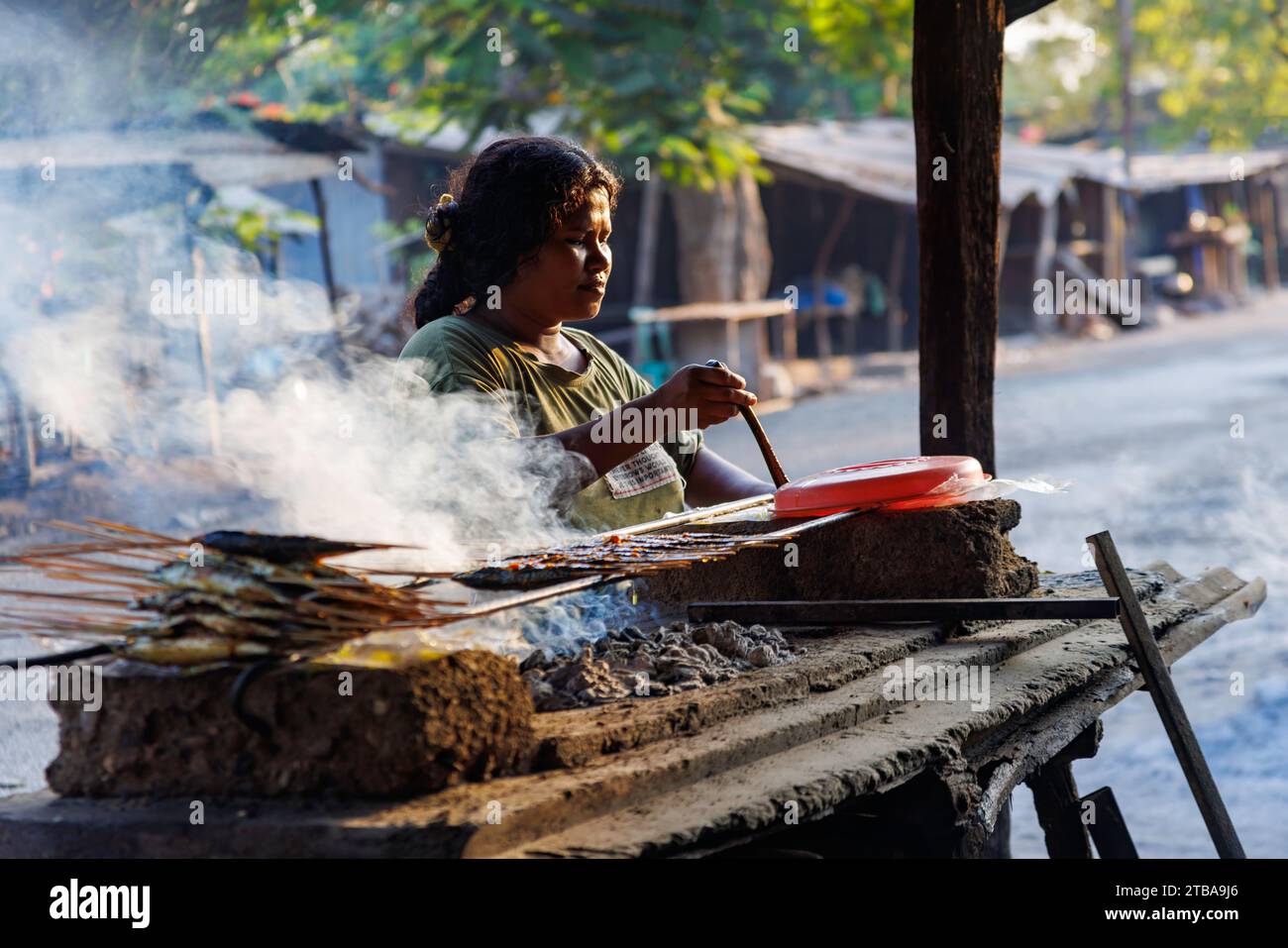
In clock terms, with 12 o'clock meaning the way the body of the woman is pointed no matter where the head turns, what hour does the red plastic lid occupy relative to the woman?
The red plastic lid is roughly at 11 o'clock from the woman.

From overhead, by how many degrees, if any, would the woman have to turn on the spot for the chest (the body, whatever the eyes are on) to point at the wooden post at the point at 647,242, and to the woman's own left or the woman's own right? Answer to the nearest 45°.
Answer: approximately 135° to the woman's own left

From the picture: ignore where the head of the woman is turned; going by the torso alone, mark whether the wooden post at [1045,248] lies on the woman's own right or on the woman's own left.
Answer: on the woman's own left

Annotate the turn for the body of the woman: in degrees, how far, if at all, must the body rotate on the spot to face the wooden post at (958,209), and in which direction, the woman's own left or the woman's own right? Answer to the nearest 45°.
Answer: approximately 90° to the woman's own left

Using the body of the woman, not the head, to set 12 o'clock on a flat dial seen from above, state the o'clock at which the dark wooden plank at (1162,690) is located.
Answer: The dark wooden plank is roughly at 11 o'clock from the woman.

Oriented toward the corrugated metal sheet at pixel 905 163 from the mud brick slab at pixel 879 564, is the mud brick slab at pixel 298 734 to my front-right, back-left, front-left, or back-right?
back-left

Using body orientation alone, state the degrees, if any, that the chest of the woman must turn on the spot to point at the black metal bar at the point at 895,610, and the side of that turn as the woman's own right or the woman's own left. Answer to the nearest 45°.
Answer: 0° — they already face it

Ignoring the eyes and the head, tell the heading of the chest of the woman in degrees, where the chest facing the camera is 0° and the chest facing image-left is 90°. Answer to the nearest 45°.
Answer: approximately 315°

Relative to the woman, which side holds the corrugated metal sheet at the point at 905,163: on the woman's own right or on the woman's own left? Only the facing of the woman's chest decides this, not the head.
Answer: on the woman's own left

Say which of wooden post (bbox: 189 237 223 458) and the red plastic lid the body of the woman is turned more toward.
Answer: the red plastic lid

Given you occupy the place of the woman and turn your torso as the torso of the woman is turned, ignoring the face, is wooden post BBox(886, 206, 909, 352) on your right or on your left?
on your left
